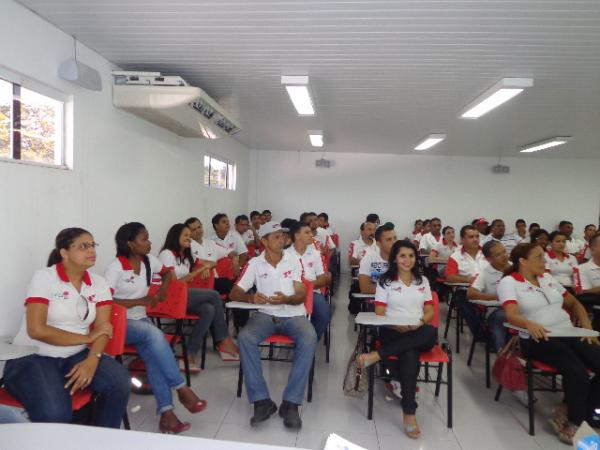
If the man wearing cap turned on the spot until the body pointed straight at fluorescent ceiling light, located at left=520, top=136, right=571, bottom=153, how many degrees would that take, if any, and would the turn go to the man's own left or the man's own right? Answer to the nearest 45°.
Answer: approximately 135° to the man's own left

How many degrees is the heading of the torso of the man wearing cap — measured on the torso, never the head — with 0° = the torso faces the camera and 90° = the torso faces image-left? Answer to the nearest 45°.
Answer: approximately 0°

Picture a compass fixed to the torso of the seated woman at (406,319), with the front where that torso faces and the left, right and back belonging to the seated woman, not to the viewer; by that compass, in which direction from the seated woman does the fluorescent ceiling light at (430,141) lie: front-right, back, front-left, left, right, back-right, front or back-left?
back

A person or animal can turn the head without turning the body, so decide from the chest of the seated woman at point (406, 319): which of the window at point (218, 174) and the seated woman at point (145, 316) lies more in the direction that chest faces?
the seated woman

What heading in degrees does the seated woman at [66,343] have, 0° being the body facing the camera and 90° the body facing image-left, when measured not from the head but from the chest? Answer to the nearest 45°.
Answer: approximately 315°

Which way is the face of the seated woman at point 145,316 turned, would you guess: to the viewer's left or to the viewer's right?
to the viewer's right

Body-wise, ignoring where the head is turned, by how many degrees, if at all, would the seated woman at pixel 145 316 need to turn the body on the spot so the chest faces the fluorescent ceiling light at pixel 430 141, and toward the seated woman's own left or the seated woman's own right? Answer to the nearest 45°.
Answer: approximately 90° to the seated woman's own left
